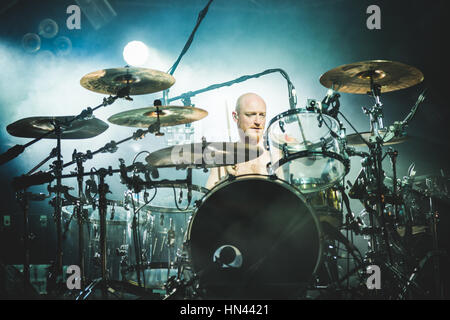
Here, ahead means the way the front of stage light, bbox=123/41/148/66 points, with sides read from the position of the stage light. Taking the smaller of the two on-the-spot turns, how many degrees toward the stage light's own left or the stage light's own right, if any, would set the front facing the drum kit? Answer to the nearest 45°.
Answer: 0° — it already faces it

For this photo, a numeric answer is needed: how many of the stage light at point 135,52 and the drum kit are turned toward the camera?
2

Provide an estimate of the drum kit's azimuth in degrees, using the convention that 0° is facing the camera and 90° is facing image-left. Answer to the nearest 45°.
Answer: approximately 0°

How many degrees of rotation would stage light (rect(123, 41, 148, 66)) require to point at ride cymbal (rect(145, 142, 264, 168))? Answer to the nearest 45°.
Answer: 0° — it already faces it
